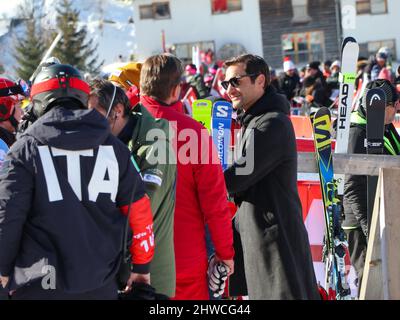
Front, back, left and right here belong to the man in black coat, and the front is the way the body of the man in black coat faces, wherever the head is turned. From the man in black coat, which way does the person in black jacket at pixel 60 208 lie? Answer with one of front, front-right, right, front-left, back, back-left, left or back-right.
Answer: front-left

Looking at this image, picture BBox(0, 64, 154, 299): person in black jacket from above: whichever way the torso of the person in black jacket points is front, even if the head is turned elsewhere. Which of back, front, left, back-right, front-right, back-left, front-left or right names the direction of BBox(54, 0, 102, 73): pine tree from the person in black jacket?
front

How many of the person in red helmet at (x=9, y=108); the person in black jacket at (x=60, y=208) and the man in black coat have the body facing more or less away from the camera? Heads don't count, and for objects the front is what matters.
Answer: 1

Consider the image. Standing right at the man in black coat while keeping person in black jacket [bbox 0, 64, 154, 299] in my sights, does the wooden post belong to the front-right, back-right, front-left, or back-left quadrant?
back-left

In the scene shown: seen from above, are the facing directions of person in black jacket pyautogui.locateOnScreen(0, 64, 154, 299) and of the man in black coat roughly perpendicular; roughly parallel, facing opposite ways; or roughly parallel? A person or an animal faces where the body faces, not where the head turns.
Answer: roughly perpendicular

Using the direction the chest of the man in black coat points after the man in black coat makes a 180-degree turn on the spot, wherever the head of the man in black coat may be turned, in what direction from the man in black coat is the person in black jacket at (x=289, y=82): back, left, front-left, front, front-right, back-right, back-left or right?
left

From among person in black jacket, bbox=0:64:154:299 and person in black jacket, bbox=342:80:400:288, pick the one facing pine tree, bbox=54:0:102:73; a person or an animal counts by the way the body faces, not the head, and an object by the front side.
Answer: person in black jacket, bbox=0:64:154:299

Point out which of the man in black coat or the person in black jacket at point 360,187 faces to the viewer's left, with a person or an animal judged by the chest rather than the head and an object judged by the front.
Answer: the man in black coat

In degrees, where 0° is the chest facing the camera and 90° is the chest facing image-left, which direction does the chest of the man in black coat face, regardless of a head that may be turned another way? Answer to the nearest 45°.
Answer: approximately 90°

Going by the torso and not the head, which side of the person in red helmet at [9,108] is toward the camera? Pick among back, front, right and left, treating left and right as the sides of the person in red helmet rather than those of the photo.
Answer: right

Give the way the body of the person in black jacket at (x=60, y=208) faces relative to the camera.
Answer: away from the camera

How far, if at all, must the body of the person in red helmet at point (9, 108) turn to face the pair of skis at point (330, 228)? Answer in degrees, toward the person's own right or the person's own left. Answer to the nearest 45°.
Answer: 0° — they already face it

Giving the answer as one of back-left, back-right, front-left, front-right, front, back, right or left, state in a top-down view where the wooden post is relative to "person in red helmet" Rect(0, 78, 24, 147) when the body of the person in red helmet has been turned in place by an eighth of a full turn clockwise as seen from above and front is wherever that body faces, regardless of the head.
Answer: front
